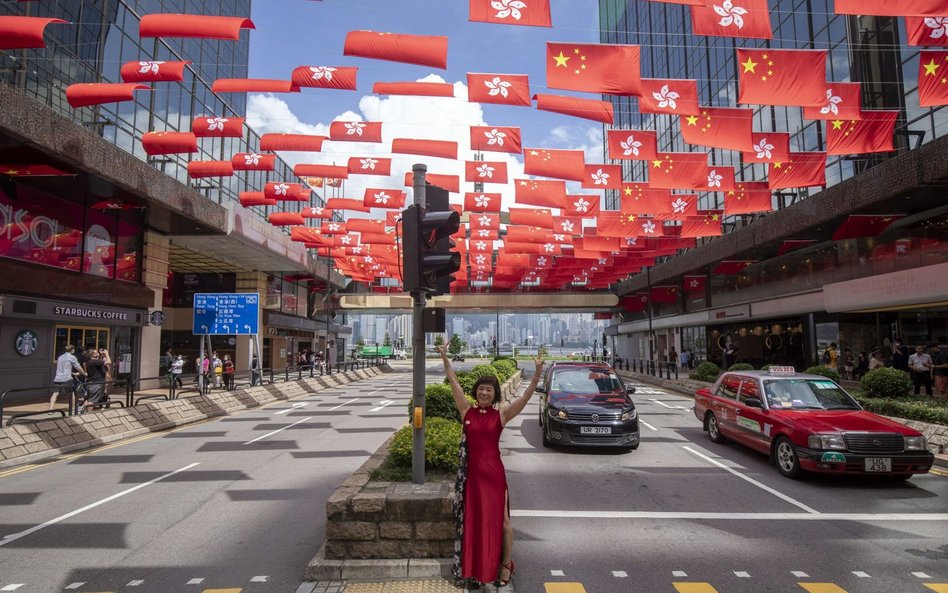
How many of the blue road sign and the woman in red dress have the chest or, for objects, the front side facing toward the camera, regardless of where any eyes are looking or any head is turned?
2

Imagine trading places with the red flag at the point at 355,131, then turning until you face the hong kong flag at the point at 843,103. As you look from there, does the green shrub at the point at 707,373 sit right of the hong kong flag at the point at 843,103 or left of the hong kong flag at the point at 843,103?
left

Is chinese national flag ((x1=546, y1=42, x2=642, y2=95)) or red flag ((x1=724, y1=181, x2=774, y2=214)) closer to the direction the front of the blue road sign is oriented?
the chinese national flag

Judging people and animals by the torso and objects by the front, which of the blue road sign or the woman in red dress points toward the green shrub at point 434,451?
the blue road sign

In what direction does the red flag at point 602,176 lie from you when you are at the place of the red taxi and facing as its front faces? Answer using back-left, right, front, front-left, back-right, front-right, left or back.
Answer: back

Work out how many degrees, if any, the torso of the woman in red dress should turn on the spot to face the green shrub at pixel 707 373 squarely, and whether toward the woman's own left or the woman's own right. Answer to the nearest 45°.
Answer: approximately 135° to the woman's own left

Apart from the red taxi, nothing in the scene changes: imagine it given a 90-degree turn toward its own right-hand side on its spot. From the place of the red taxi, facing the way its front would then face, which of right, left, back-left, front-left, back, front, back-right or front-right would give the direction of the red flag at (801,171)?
back-right

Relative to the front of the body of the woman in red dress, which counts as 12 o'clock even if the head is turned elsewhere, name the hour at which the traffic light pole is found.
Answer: The traffic light pole is roughly at 5 o'clock from the woman in red dress.

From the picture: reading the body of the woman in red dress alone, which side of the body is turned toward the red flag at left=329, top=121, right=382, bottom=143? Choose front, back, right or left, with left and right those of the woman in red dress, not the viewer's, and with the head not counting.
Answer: back

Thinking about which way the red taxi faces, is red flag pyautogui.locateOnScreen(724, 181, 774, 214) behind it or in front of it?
behind

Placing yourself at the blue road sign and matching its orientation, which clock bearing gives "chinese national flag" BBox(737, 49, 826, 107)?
The chinese national flag is roughly at 11 o'clock from the blue road sign.
